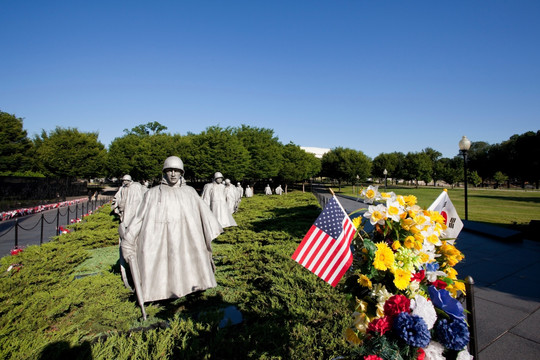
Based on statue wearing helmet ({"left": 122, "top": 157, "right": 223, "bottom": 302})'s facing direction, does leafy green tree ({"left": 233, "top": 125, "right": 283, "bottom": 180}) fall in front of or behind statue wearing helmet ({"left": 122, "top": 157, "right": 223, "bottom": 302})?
behind

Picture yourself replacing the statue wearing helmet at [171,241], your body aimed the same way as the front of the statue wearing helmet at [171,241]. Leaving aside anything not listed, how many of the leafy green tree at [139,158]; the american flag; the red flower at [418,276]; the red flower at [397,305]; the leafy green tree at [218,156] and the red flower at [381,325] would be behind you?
2

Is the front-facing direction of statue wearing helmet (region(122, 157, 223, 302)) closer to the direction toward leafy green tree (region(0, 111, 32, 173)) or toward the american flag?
the american flag

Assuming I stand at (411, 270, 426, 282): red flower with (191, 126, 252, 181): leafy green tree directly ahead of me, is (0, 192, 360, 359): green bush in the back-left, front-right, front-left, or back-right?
front-left

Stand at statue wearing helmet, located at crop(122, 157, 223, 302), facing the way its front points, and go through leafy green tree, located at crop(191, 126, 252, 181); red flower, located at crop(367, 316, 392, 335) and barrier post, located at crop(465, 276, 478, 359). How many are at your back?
1

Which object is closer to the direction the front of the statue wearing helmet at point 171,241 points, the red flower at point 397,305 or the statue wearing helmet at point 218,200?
the red flower

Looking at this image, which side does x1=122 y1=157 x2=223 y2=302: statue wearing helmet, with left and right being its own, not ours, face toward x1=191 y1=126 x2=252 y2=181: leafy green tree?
back

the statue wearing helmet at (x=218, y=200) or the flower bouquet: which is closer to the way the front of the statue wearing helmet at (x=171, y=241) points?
the flower bouquet

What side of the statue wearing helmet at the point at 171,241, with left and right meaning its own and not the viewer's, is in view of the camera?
front

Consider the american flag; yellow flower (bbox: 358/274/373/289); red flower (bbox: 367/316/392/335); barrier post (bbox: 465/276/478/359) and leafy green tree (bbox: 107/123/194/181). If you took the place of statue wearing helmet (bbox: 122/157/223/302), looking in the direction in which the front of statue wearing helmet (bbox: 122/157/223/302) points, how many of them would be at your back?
1

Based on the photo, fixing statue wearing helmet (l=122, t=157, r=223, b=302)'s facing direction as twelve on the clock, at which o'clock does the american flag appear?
The american flag is roughly at 11 o'clock from the statue wearing helmet.

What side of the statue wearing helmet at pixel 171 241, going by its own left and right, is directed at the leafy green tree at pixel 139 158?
back

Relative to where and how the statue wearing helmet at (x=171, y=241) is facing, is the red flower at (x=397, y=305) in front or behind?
in front

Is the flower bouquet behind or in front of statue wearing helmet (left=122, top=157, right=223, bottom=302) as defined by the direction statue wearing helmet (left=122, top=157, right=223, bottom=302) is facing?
in front

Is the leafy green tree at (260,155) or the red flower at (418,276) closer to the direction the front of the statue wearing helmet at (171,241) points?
the red flower

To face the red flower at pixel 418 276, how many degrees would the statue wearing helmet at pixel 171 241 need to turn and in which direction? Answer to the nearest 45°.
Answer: approximately 45° to its left

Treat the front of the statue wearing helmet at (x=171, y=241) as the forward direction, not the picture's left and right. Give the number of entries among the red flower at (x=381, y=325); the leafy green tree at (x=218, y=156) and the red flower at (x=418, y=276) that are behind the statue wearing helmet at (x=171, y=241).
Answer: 1

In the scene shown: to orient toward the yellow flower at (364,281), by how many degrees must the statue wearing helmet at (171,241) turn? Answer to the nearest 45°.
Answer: approximately 45° to its left

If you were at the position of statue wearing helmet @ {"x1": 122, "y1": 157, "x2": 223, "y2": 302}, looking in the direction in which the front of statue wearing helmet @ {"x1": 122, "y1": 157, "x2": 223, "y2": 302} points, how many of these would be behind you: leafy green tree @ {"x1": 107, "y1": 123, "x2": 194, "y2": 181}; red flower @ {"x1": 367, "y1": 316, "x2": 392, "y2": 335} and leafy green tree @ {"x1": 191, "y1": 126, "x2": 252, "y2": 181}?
2

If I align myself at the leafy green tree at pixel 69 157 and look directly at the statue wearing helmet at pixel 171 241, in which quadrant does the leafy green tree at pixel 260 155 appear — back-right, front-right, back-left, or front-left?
front-left

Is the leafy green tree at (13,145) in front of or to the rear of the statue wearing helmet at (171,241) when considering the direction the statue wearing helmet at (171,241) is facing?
to the rear

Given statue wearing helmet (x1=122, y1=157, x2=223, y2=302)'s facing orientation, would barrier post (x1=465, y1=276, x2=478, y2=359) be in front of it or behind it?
in front
